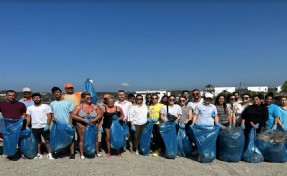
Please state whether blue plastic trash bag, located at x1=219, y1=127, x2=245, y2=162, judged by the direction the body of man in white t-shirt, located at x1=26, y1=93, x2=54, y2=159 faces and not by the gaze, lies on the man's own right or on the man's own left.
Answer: on the man's own left

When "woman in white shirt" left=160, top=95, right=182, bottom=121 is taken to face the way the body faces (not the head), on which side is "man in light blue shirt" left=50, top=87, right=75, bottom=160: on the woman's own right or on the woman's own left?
on the woman's own right

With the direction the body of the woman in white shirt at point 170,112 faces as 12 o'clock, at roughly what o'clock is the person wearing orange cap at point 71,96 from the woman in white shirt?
The person wearing orange cap is roughly at 3 o'clock from the woman in white shirt.

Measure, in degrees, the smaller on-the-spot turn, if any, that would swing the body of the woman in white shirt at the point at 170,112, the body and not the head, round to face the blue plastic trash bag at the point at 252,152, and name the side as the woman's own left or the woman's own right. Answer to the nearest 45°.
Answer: approximately 90° to the woman's own left

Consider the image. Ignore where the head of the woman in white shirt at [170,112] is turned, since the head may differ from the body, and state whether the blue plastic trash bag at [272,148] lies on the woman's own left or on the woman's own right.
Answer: on the woman's own left

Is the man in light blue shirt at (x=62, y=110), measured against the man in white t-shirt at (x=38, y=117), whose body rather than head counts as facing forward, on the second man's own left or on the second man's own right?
on the second man's own left

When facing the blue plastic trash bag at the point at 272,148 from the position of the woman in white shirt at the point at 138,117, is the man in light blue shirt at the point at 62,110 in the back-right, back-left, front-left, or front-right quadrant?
back-right

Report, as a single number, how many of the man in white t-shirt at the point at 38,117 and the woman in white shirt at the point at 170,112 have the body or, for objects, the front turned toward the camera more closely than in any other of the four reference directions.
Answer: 2

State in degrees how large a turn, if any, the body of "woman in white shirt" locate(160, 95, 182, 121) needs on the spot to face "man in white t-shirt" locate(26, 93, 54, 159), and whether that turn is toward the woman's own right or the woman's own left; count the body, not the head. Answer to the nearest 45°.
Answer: approximately 90° to the woman's own right

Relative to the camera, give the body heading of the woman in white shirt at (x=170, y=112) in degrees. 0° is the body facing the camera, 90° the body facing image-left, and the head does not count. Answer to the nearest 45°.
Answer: approximately 0°

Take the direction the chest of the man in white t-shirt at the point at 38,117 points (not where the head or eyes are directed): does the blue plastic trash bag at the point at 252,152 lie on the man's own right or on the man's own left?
on the man's own left

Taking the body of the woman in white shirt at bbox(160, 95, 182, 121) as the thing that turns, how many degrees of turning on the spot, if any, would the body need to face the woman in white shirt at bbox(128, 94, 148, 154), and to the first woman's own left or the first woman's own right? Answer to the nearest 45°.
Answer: approximately 90° to the first woman's own right

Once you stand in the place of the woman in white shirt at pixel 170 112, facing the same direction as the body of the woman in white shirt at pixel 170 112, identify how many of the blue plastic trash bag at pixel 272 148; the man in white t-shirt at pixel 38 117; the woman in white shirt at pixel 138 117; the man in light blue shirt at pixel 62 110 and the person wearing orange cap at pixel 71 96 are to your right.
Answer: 4
